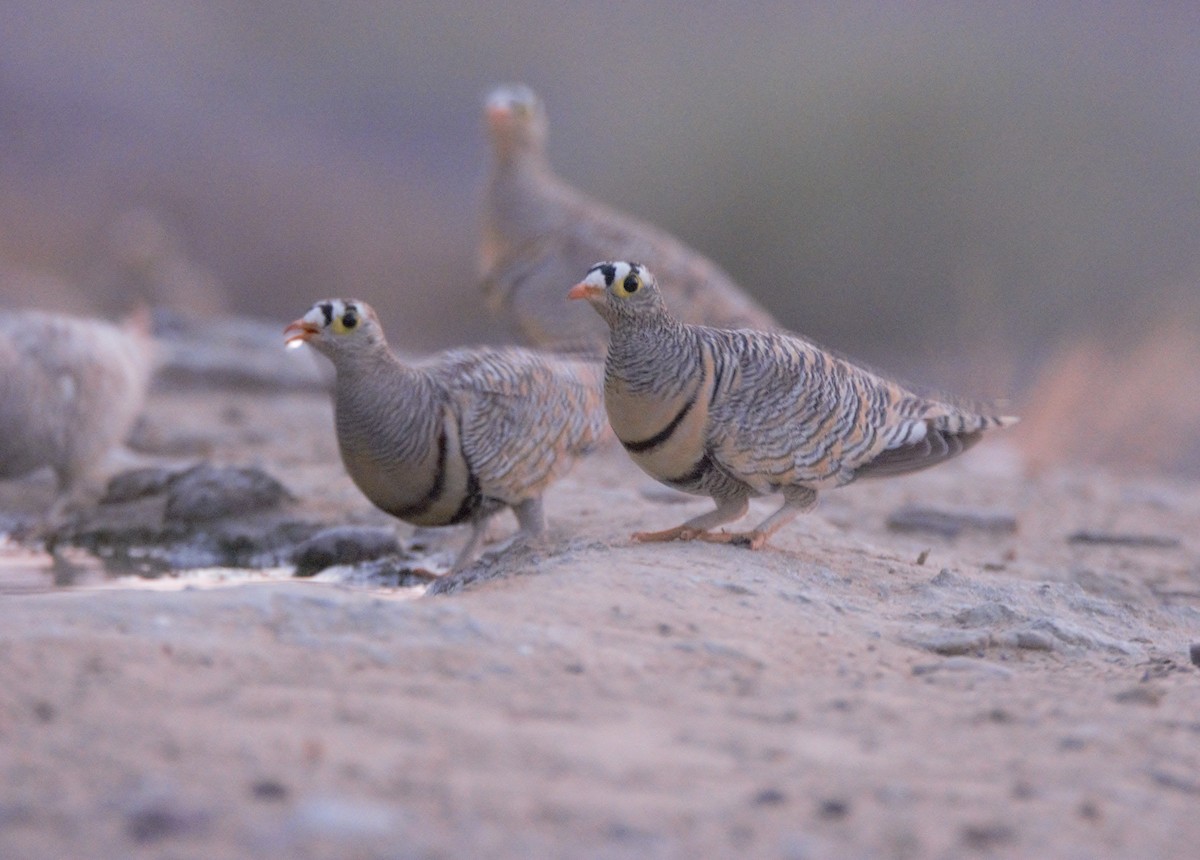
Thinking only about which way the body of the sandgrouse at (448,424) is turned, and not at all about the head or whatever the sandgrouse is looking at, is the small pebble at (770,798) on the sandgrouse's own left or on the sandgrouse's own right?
on the sandgrouse's own left

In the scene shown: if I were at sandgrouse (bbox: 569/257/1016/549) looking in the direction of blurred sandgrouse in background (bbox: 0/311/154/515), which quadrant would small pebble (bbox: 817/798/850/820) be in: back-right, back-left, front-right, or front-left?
back-left

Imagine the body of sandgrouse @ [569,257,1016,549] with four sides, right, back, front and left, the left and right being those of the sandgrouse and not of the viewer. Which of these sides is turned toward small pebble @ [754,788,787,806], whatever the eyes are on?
left

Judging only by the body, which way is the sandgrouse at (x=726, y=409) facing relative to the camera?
to the viewer's left

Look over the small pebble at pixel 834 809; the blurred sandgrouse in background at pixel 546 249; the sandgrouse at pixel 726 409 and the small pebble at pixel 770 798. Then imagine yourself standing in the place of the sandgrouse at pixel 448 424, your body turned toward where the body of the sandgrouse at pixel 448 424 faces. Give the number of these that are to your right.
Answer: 1

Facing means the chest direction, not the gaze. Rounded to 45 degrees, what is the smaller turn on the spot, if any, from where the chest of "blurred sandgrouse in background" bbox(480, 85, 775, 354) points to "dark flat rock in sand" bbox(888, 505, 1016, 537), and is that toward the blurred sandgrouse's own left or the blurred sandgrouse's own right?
approximately 135° to the blurred sandgrouse's own left

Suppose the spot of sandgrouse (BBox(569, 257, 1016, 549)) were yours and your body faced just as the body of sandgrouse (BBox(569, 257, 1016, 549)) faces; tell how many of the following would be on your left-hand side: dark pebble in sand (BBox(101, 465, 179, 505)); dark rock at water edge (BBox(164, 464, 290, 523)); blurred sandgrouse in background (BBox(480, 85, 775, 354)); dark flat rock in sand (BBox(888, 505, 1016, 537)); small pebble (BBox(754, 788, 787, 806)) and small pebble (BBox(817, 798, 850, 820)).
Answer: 2

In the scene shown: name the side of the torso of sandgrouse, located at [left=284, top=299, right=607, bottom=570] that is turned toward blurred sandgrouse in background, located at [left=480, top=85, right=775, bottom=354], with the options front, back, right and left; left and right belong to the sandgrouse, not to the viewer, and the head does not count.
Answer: right

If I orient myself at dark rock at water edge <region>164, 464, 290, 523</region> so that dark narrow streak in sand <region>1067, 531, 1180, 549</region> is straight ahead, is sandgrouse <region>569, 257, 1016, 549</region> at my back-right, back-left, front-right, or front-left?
front-right

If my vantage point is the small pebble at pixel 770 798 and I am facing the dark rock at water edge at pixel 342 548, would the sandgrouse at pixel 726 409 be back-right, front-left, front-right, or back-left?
front-right

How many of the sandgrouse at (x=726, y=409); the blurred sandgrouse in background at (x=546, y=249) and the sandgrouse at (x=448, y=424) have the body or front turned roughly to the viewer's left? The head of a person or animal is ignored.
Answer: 3

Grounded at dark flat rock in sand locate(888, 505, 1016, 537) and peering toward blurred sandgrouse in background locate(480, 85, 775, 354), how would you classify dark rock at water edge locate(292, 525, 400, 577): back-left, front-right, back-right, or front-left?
front-left

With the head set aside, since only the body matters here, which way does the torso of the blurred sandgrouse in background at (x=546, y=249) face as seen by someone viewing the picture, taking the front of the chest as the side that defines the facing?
to the viewer's left

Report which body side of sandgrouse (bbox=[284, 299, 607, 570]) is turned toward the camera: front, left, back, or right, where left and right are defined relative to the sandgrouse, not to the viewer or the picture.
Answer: left

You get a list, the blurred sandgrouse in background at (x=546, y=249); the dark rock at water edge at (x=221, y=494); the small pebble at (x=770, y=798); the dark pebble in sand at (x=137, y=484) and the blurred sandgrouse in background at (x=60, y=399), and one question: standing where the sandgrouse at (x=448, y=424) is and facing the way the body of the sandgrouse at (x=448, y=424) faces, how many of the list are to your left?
1
